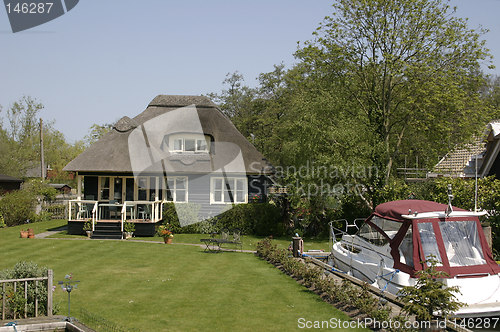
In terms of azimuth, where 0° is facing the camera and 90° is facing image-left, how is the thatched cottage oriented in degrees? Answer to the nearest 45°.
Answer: approximately 0°

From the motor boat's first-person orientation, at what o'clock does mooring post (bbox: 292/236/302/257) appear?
The mooring post is roughly at 12 o'clock from the motor boat.

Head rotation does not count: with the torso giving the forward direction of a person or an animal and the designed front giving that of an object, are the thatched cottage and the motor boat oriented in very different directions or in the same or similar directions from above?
very different directions

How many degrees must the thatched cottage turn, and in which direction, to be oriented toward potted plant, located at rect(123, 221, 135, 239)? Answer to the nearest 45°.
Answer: approximately 45° to its right

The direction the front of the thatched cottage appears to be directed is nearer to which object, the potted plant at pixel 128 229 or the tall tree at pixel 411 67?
the potted plant

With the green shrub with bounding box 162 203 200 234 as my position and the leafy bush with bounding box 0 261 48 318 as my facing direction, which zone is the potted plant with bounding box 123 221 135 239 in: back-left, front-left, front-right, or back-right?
front-right

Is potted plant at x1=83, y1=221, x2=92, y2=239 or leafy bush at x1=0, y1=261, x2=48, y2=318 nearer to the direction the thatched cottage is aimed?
the leafy bush

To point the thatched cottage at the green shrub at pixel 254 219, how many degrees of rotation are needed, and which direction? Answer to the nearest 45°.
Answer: approximately 90° to its left

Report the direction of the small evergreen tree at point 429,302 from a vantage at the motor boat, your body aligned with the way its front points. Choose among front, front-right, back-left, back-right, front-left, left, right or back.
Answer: back-left

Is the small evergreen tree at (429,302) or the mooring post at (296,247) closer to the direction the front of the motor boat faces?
the mooring post

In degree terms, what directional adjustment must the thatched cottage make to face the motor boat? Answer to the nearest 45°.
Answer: approximately 45° to its left

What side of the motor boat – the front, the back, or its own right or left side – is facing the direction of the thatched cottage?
front

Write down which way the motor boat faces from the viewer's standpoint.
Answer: facing away from the viewer and to the left of the viewer

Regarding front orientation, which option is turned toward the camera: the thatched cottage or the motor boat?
the thatched cottage

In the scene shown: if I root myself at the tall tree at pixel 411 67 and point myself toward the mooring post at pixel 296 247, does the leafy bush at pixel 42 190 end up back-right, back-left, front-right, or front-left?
front-right

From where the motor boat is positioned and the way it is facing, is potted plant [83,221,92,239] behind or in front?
in front

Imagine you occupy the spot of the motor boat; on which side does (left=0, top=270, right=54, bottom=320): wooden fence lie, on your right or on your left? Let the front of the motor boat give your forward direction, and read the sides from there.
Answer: on your left

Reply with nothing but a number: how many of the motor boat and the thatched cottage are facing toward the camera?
1
